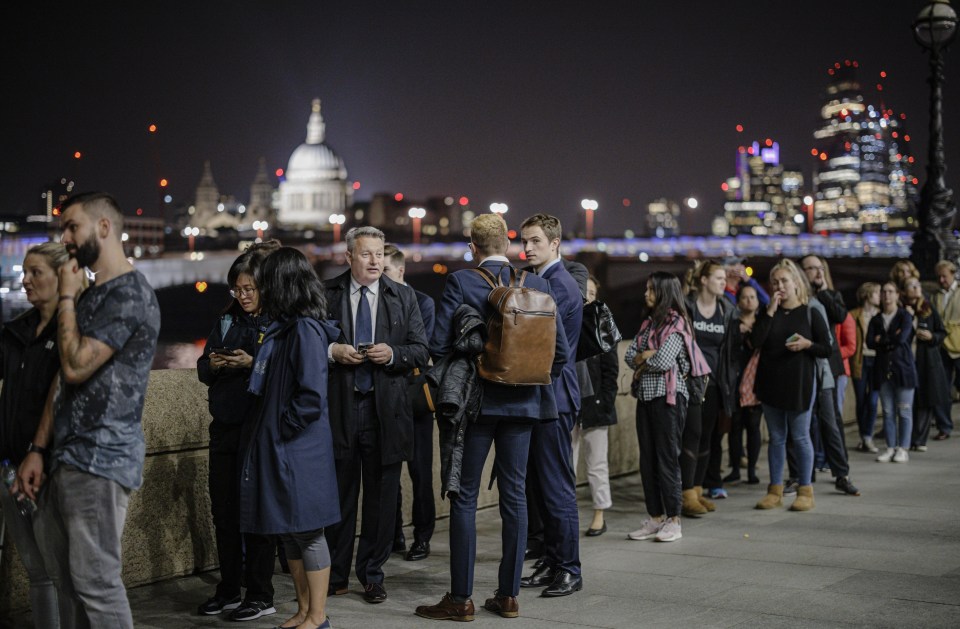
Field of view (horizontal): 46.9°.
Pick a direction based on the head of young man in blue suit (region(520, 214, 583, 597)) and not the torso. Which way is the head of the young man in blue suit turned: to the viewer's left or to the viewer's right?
to the viewer's left

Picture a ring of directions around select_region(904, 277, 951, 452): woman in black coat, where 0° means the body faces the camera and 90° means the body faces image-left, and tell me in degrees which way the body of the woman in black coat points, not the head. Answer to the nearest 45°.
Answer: approximately 45°

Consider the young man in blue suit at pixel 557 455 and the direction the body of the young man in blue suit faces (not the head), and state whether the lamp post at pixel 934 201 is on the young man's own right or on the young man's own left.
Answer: on the young man's own right

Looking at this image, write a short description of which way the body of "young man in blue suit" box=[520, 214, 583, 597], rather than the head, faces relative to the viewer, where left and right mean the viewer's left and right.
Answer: facing to the left of the viewer

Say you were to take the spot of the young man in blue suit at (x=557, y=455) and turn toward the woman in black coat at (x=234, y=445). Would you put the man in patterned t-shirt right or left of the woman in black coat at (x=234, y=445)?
left

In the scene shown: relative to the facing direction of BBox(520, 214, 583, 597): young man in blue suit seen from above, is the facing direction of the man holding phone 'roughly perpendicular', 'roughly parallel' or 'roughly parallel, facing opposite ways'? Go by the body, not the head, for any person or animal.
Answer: roughly perpendicular

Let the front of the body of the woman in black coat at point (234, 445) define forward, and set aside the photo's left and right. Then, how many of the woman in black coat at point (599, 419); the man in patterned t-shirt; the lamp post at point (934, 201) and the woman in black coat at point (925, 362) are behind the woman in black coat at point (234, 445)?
3

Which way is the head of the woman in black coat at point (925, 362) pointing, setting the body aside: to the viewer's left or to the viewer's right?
to the viewer's left

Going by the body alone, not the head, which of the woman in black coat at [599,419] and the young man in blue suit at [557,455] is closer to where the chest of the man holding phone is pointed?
the young man in blue suit
